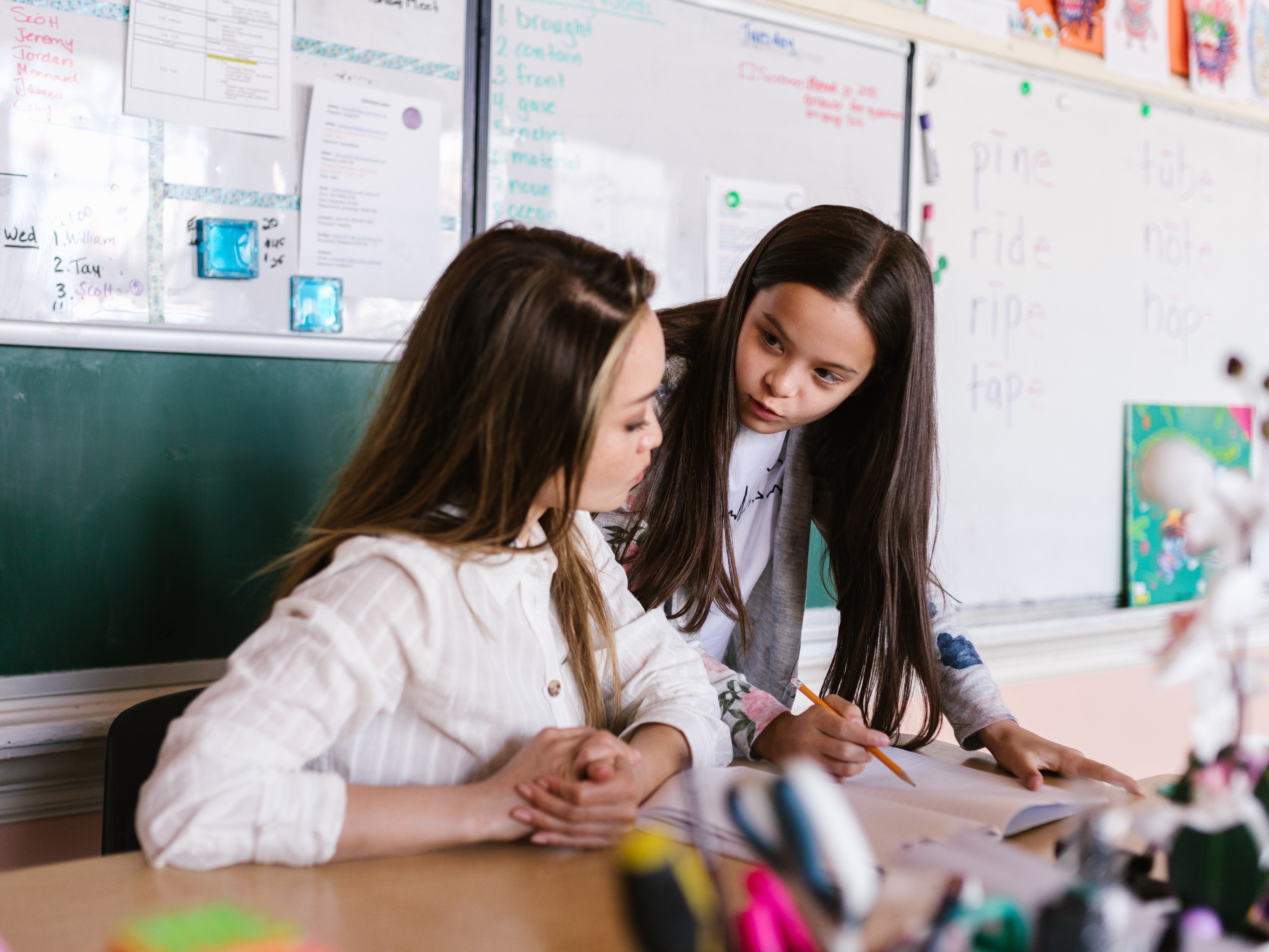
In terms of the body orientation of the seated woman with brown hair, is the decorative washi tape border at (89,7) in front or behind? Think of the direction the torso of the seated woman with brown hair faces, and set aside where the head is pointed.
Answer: behind

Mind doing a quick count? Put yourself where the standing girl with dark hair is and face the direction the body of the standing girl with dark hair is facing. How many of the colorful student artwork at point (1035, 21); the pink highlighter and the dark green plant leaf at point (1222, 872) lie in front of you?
2

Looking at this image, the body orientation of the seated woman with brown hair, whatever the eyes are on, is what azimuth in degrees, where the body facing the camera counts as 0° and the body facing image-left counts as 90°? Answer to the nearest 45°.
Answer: approximately 315°

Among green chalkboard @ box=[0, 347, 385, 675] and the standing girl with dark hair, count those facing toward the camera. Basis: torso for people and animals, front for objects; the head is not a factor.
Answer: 2

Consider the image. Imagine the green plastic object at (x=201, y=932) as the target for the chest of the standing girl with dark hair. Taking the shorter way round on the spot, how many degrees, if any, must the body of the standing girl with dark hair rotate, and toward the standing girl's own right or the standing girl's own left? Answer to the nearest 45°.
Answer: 0° — they already face it

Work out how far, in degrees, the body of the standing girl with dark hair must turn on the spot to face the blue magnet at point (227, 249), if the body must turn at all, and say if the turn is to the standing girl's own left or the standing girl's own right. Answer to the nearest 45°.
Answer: approximately 90° to the standing girl's own right

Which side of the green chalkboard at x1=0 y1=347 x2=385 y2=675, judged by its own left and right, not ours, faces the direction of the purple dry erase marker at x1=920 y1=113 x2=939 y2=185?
left
